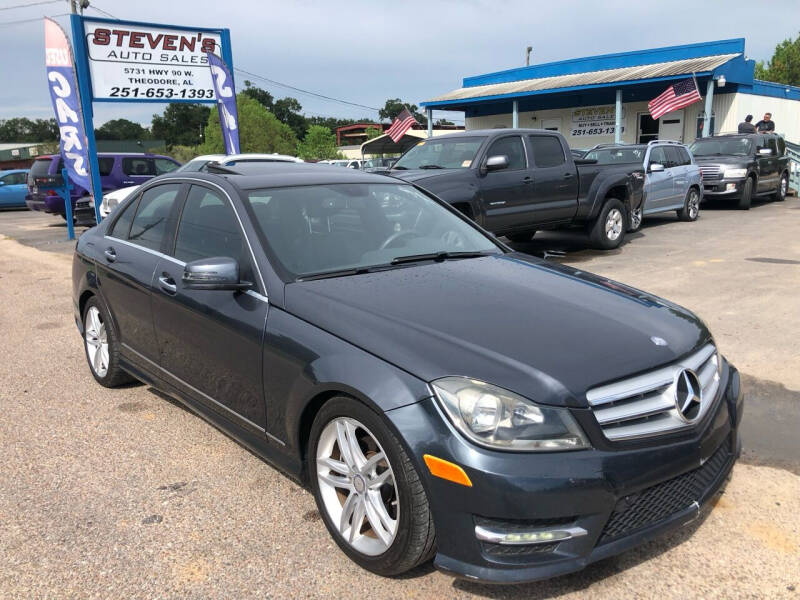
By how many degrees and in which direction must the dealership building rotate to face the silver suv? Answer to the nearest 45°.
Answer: approximately 45° to its left

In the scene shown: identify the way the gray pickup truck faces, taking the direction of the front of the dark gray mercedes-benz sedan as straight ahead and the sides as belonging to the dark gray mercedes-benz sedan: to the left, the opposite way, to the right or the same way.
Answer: to the right

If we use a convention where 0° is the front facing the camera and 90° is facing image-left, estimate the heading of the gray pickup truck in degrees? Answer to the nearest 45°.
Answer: approximately 45°

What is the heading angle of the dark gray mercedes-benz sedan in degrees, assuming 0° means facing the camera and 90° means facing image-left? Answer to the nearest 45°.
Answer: approximately 315°

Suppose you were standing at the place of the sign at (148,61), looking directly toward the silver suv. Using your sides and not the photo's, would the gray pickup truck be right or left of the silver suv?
right

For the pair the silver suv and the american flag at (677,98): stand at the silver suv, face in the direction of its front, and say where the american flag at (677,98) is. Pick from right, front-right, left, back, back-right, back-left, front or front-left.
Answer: back-right

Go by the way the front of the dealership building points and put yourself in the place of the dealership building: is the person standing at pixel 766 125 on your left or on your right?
on your left

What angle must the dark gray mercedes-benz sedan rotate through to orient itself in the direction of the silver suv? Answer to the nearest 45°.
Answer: approximately 90° to its left
